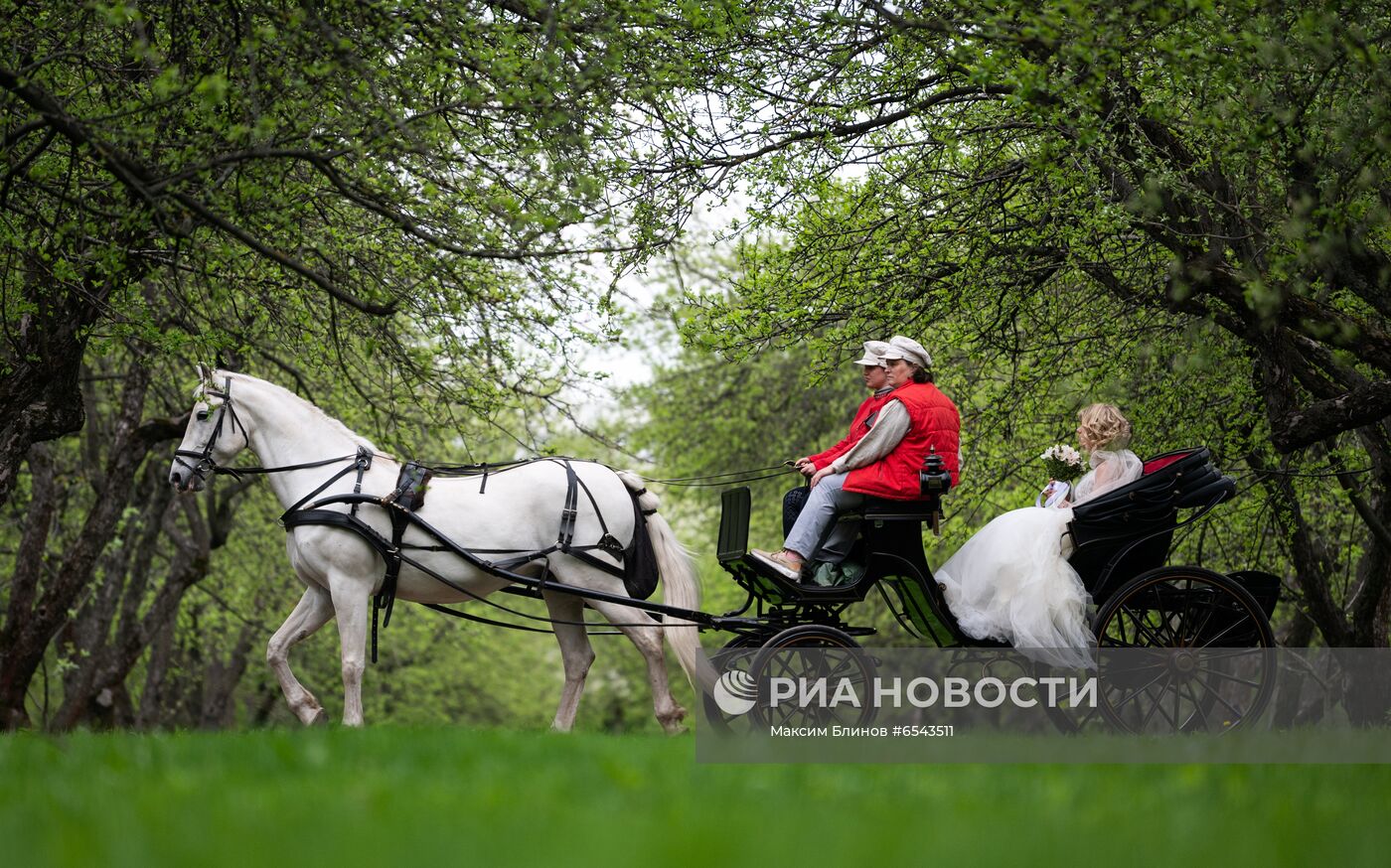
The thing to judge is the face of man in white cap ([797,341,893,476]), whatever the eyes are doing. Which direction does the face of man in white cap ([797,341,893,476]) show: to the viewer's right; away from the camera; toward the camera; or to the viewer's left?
to the viewer's left

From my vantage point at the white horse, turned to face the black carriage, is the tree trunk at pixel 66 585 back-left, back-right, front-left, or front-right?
back-left

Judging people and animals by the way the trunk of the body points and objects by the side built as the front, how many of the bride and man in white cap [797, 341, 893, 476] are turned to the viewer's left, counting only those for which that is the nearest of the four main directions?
2

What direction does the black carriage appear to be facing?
to the viewer's left

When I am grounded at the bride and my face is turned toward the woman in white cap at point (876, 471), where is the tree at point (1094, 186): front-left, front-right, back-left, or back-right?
back-right

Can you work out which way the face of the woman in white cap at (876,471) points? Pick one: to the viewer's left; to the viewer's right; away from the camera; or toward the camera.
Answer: to the viewer's left

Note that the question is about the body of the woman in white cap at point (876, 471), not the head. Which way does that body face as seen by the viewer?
to the viewer's left

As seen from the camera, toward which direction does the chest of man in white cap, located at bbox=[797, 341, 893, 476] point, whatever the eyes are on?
to the viewer's left

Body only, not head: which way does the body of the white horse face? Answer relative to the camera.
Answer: to the viewer's left

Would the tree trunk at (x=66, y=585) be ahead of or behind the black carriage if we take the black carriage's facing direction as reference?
ahead

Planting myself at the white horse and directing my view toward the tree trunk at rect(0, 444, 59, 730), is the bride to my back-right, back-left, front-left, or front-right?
back-right

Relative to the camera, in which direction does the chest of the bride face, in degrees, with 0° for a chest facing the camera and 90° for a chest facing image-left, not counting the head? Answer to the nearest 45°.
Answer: approximately 90°
